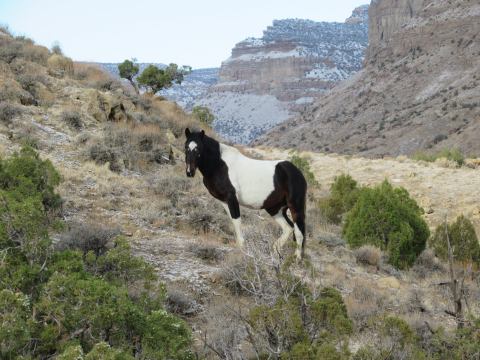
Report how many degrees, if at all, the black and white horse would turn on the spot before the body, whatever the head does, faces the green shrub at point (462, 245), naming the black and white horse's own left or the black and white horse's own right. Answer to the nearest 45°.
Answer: approximately 135° to the black and white horse's own right

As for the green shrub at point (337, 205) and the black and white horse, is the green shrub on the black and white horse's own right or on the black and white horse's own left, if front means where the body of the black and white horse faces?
on the black and white horse's own right

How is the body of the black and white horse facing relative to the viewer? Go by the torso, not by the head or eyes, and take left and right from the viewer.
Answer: facing to the left of the viewer

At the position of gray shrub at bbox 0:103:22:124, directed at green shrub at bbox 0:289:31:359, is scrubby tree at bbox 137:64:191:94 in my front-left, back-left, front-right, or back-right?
back-left

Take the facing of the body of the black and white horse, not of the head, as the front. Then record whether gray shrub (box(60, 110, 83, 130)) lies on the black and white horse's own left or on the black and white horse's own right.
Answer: on the black and white horse's own right

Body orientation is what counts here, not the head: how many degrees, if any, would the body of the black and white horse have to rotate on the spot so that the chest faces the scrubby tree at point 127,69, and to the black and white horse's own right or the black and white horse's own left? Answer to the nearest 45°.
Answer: approximately 90° to the black and white horse's own right

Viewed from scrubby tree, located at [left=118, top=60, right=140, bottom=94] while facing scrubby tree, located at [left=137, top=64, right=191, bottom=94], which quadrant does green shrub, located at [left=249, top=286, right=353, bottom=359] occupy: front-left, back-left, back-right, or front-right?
front-right

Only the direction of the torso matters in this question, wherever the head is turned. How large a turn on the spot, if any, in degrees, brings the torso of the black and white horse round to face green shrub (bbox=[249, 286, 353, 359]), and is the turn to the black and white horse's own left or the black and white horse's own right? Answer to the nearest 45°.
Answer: approximately 90° to the black and white horse's own left
